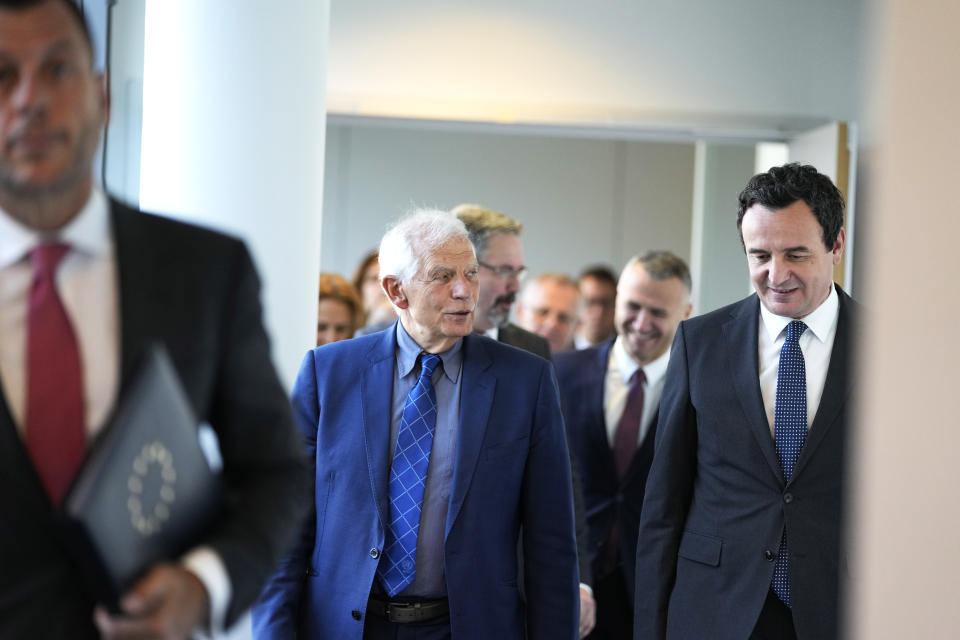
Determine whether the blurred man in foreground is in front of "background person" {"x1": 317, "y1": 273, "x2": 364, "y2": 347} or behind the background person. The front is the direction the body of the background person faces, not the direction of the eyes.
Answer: in front

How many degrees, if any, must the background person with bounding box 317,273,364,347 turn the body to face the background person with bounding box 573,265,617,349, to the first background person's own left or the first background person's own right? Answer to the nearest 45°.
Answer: approximately 135° to the first background person's own left

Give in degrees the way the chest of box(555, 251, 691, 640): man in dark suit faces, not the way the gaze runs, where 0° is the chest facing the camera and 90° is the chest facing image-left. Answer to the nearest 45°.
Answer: approximately 0°

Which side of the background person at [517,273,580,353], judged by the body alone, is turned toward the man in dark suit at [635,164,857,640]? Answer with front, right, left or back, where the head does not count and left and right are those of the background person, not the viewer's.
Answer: front

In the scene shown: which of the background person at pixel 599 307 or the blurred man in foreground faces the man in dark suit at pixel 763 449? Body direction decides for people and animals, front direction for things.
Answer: the background person

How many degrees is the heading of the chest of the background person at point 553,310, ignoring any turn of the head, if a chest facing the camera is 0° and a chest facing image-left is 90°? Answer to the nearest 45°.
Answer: approximately 0°

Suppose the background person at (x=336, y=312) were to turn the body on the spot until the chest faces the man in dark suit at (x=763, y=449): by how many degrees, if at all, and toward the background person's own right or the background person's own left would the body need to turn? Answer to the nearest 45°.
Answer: approximately 45° to the background person's own left

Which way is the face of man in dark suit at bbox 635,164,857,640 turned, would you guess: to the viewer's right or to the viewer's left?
to the viewer's left

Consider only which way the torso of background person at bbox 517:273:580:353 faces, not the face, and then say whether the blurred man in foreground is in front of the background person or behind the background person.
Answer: in front

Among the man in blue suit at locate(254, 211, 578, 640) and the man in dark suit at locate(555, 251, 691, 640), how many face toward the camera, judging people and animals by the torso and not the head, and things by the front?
2

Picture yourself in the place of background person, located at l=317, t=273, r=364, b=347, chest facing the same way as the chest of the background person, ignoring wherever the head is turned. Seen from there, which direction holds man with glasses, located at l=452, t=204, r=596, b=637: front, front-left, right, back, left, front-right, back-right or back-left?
front-left
